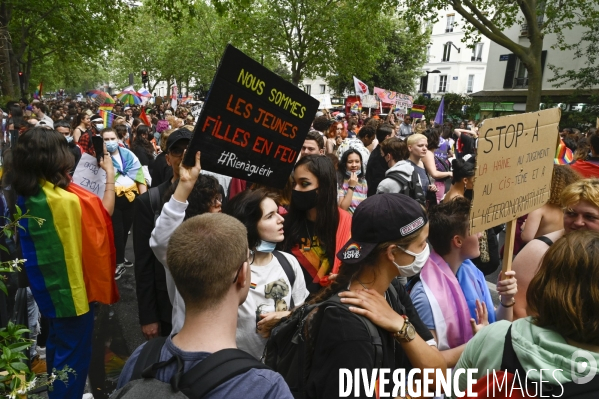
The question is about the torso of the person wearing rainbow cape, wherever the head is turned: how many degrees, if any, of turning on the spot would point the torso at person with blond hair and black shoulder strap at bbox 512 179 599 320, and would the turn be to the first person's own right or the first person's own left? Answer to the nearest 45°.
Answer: approximately 90° to the first person's own right

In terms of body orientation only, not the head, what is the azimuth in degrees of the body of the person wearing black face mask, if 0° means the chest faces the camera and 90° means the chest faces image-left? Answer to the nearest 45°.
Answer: approximately 45°

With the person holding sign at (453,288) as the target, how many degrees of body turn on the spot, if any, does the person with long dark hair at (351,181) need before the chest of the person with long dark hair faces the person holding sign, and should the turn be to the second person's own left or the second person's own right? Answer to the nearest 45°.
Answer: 0° — they already face them

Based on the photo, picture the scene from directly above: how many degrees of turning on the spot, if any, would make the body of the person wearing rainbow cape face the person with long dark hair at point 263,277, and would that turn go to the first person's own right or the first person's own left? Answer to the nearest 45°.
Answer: approximately 90° to the first person's own right

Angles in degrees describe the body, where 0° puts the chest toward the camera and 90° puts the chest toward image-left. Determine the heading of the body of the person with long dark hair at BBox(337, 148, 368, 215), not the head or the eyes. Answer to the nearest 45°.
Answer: approximately 0°

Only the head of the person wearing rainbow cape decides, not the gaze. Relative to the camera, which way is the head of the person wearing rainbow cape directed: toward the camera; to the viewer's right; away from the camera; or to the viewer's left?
away from the camera

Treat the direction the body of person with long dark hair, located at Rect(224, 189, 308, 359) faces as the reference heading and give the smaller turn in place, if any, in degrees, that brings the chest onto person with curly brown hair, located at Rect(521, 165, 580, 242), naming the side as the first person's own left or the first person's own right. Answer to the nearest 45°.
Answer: approximately 90° to the first person's own left

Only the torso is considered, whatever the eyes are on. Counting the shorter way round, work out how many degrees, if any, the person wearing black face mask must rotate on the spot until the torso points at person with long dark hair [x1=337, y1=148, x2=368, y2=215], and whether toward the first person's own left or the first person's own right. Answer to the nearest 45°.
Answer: approximately 135° to the first person's own right

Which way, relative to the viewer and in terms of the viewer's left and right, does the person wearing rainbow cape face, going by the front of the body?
facing away from the viewer and to the right of the viewer

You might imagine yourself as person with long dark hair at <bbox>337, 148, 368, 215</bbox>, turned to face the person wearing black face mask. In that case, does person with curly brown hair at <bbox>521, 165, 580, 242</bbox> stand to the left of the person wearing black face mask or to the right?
left
